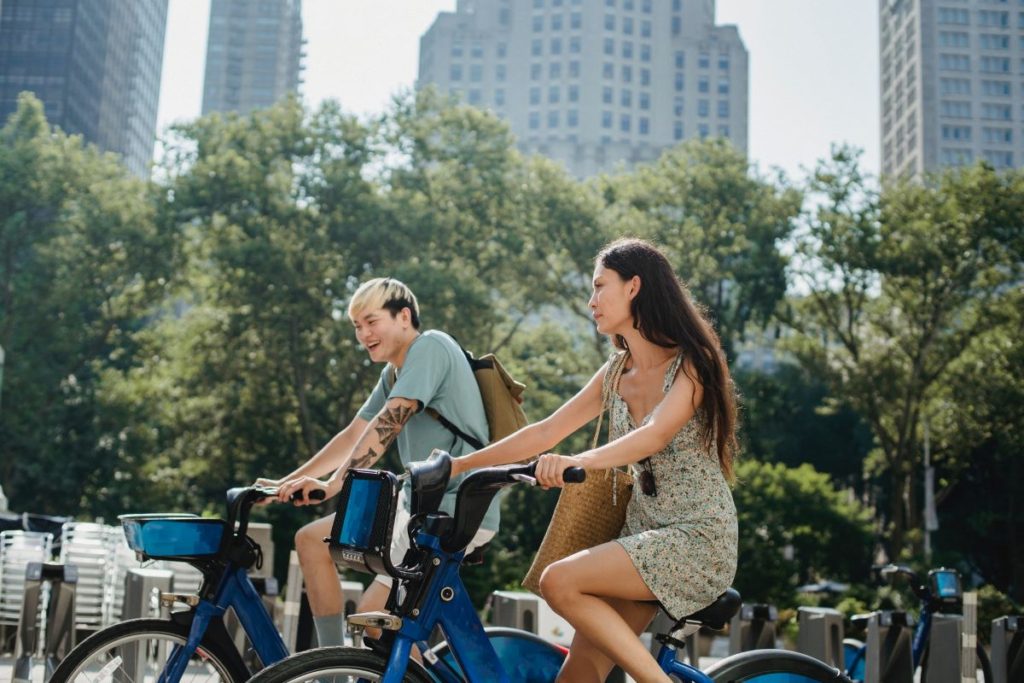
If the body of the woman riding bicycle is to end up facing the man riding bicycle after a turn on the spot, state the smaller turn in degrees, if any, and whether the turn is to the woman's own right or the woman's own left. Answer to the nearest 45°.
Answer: approximately 90° to the woman's own right

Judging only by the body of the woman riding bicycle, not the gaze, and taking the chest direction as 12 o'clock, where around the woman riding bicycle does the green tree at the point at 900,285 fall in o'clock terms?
The green tree is roughly at 5 o'clock from the woman riding bicycle.

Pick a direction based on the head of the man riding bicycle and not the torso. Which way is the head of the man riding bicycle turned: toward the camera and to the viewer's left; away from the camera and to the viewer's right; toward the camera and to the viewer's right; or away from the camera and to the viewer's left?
toward the camera and to the viewer's left

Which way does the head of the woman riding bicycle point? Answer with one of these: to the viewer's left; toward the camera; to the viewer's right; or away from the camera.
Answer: to the viewer's left

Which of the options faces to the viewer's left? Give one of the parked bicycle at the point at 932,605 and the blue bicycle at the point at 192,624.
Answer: the blue bicycle

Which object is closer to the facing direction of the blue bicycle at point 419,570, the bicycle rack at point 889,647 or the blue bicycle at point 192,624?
the blue bicycle

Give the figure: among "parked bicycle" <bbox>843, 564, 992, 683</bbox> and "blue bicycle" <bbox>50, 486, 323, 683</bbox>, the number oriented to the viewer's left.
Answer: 1

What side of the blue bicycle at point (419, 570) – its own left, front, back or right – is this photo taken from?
left

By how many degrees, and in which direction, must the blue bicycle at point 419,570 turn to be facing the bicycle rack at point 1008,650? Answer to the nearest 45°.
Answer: approximately 135° to its right

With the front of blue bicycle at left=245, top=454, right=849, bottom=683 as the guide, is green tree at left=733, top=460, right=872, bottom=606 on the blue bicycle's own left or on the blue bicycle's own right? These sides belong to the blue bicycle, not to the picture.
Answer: on the blue bicycle's own right

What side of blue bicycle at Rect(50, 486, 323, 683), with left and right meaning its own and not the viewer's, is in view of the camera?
left
